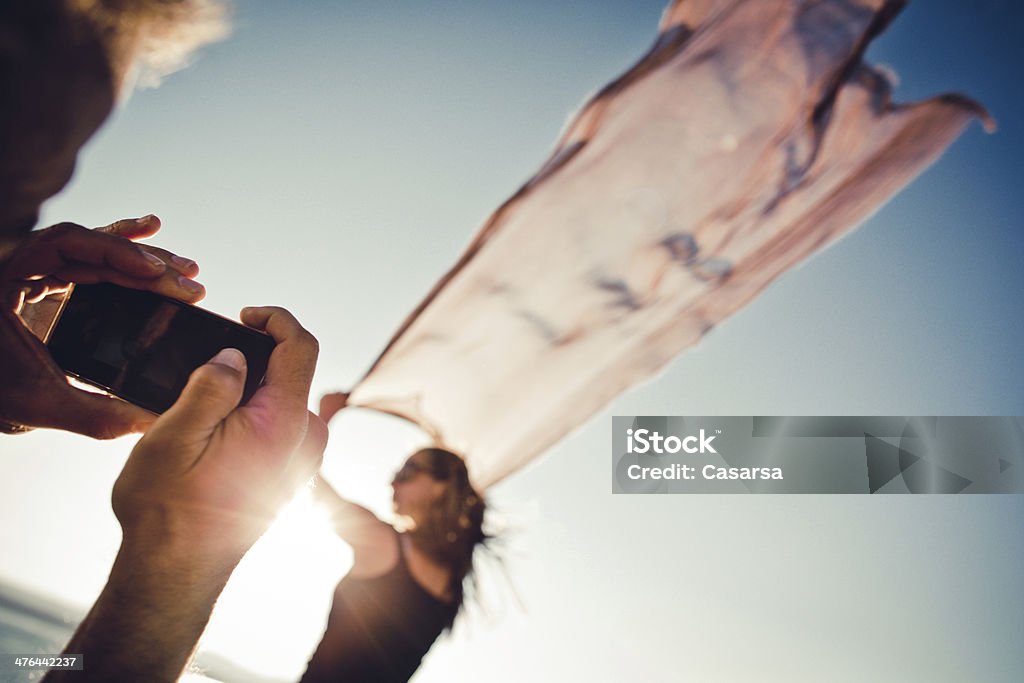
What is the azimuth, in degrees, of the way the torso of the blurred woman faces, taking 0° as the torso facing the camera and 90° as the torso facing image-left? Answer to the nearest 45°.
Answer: approximately 45°
